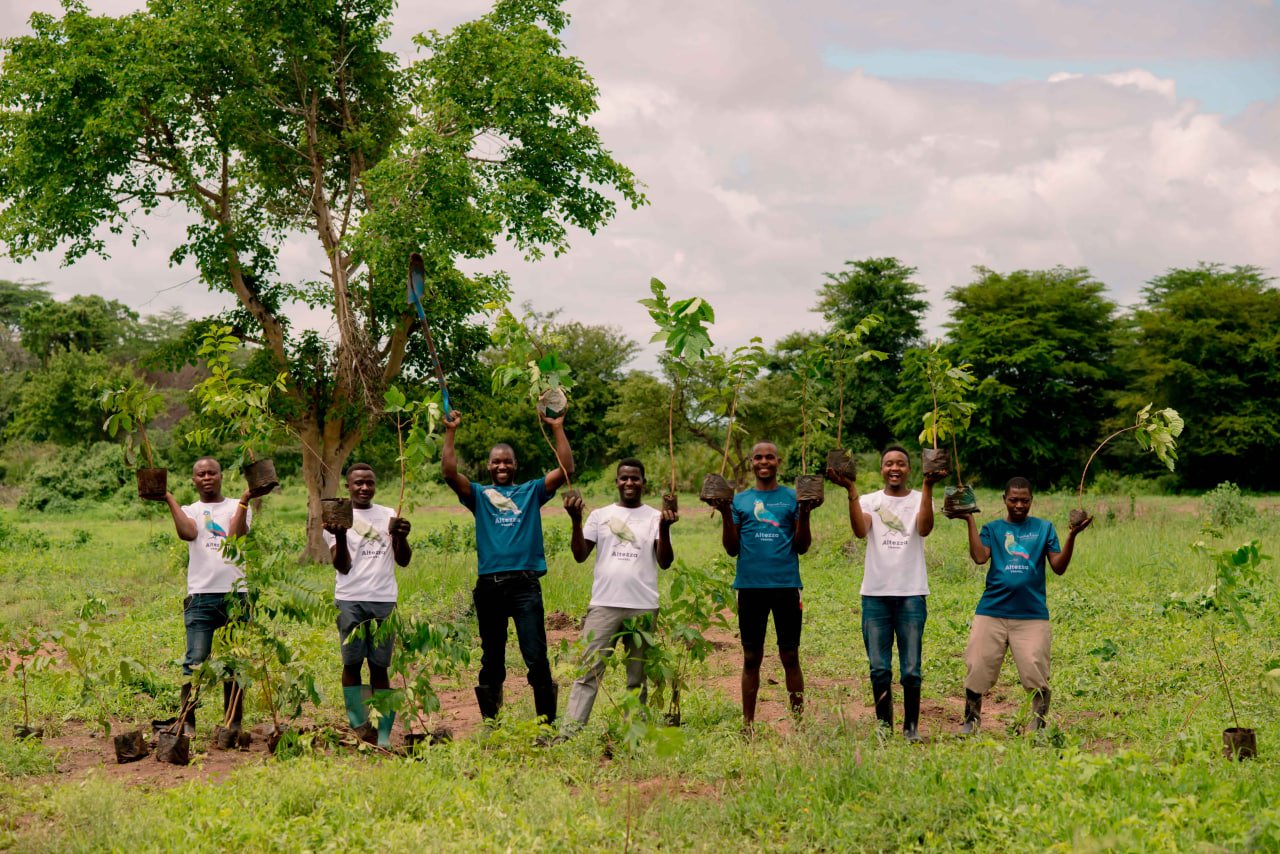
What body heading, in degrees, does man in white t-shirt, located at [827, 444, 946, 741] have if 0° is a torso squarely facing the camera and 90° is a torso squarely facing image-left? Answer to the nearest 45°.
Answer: approximately 0°

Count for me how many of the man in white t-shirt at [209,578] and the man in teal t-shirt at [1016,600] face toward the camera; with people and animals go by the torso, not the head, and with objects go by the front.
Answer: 2

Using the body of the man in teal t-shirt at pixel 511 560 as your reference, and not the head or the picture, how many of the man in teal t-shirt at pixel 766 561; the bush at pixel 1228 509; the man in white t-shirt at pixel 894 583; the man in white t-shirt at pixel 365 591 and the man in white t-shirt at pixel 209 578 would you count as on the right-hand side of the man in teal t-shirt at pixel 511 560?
2

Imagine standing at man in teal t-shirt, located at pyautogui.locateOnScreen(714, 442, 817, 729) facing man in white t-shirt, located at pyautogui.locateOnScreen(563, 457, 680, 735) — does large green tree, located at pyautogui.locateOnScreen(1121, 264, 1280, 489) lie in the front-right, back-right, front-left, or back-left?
back-right

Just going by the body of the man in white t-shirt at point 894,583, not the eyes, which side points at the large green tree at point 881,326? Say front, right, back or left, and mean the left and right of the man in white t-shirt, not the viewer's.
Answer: back
